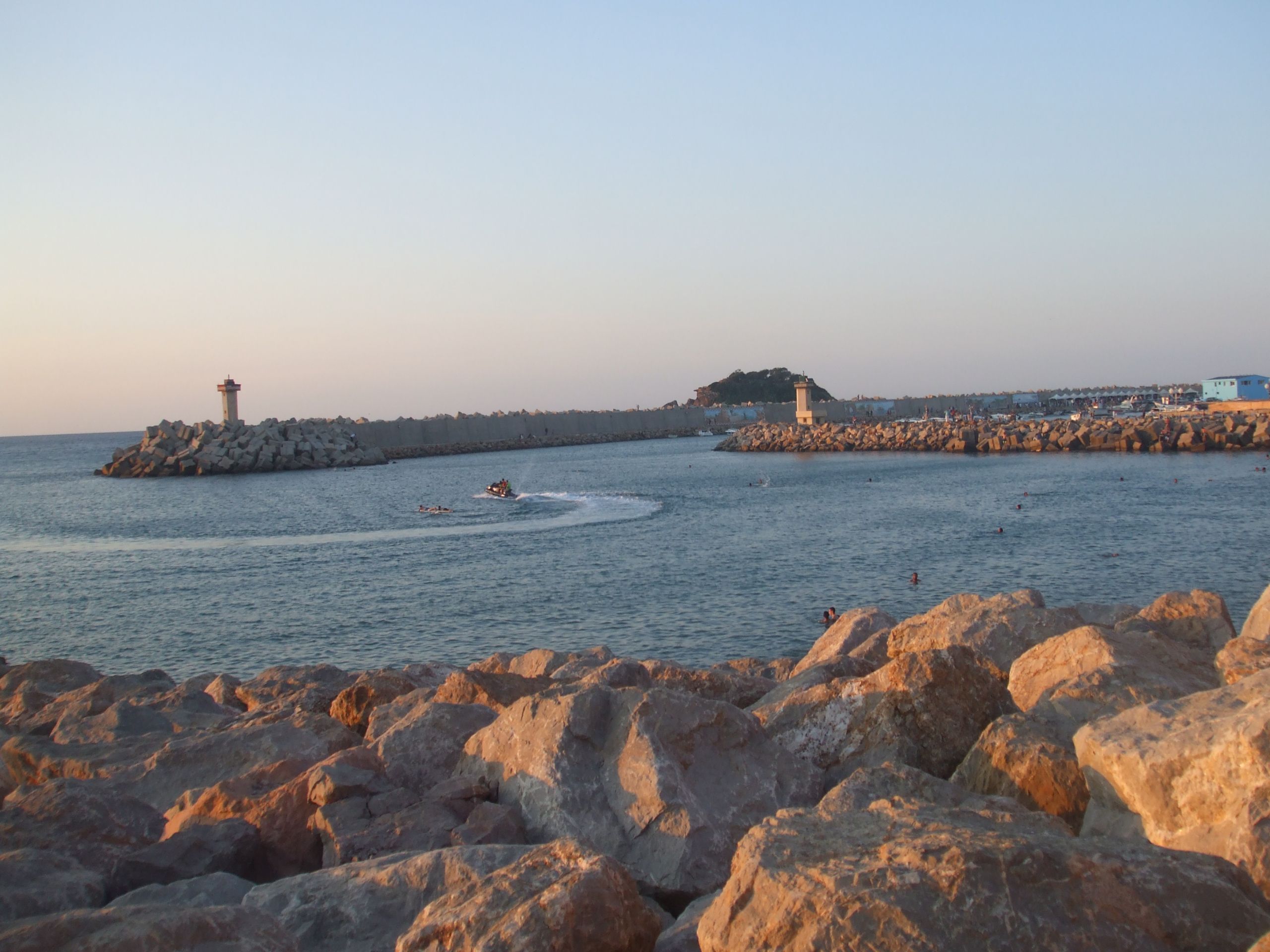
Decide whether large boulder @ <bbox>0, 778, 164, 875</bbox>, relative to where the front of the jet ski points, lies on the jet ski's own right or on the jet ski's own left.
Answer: on the jet ski's own left

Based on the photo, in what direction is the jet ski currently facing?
to the viewer's left

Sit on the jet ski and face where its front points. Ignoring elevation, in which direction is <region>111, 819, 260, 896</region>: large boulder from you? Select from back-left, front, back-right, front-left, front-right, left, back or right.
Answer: left

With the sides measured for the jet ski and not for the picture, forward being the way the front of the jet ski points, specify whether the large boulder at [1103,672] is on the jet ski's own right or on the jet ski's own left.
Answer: on the jet ski's own left

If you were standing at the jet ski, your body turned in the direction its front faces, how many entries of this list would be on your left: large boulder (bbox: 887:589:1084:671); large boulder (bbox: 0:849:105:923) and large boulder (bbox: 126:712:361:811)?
3

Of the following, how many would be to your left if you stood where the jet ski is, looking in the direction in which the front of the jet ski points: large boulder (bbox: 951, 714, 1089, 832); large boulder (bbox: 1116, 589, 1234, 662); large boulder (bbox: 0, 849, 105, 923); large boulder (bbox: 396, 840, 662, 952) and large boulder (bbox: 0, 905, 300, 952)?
5

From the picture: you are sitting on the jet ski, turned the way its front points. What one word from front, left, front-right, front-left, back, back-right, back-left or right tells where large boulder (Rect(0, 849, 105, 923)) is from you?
left

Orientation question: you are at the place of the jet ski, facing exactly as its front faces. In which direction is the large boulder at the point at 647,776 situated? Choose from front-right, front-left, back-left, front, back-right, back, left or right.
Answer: left

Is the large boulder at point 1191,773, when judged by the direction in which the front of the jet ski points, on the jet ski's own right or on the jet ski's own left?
on the jet ski's own left

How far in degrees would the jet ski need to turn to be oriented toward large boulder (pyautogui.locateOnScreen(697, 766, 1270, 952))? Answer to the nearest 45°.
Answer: approximately 90° to its left

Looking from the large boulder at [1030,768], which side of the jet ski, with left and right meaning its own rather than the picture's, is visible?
left

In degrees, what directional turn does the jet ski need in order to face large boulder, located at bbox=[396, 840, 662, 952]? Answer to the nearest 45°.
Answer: approximately 90° to its left

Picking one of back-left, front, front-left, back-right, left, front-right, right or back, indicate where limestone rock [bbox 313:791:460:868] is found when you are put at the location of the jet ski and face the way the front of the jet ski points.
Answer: left

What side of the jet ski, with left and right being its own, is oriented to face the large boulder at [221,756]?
left
